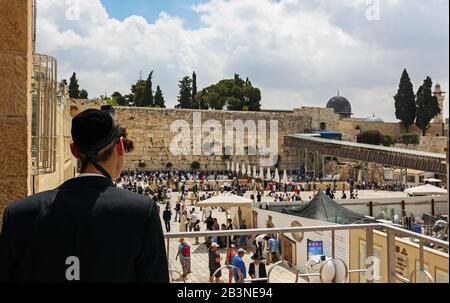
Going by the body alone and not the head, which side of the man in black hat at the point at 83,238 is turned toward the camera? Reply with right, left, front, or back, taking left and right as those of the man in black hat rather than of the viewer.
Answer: back

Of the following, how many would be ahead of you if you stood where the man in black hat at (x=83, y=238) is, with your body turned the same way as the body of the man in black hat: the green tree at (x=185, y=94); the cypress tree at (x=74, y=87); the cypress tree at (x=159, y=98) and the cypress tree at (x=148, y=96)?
4

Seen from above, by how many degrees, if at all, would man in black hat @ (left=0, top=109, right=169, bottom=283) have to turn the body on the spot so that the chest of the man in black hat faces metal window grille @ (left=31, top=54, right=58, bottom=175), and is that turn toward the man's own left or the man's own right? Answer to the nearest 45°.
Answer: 0° — they already face it

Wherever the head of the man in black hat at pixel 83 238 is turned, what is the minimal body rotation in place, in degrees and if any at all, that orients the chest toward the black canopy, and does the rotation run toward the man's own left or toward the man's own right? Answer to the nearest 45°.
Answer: approximately 45° to the man's own right

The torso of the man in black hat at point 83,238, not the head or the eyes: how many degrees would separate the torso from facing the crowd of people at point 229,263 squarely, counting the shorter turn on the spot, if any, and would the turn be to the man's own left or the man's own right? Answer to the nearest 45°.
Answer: approximately 45° to the man's own right

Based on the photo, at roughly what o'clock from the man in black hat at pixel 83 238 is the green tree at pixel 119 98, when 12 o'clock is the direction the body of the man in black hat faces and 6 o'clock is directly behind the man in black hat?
The green tree is roughly at 12 o'clock from the man in black hat.

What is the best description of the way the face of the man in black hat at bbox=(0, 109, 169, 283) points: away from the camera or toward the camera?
away from the camera

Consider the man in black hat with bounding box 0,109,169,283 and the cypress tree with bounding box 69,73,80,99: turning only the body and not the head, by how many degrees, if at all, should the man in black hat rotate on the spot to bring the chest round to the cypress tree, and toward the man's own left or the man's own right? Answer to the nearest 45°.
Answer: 0° — they already face it

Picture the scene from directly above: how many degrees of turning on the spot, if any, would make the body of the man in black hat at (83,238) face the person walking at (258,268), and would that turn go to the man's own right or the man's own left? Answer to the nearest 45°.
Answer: approximately 45° to the man's own right

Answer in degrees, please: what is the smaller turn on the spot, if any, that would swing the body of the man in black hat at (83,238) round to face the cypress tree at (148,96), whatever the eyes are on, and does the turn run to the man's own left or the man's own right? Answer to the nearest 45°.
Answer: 0° — they already face it
